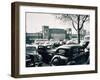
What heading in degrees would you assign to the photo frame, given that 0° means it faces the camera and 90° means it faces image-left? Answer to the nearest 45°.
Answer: approximately 315°
